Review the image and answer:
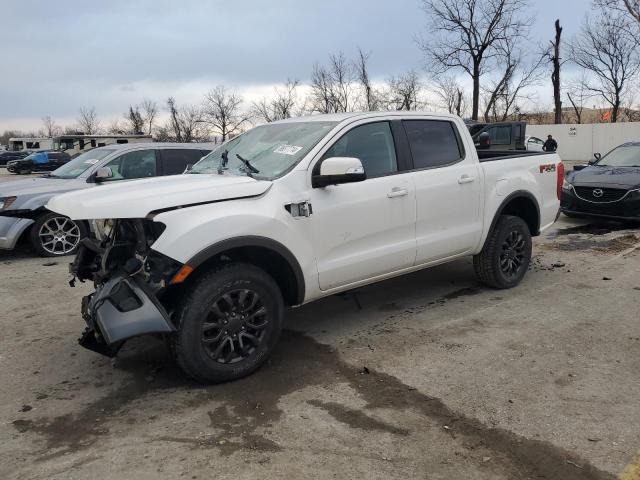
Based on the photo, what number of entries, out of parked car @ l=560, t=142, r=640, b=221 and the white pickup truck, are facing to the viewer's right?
0

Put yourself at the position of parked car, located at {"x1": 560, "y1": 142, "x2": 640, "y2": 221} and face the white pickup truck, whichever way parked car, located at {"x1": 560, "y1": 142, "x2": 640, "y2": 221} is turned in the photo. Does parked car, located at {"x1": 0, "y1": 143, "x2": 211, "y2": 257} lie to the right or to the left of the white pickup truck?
right

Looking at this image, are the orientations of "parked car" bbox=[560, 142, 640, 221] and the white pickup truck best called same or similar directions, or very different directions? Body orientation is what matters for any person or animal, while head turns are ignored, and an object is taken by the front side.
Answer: same or similar directions

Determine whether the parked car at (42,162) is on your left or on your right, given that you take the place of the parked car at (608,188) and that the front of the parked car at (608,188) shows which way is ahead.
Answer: on your right

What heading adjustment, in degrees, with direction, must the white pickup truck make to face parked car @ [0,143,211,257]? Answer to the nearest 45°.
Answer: approximately 90° to its right

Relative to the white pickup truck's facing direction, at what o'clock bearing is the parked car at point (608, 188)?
The parked car is roughly at 6 o'clock from the white pickup truck.

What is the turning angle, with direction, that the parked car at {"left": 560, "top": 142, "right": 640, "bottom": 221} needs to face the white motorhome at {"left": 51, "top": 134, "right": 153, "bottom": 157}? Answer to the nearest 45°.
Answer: approximately 90° to its right

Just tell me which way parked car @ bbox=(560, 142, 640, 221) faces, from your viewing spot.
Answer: facing the viewer and to the left of the viewer

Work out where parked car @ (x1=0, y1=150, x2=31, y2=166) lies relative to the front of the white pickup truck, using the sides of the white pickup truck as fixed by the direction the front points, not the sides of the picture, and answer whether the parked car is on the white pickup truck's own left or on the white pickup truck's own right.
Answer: on the white pickup truck's own right
